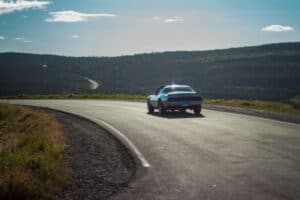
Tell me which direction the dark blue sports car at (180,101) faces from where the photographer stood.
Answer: facing away from the viewer and to the left of the viewer
